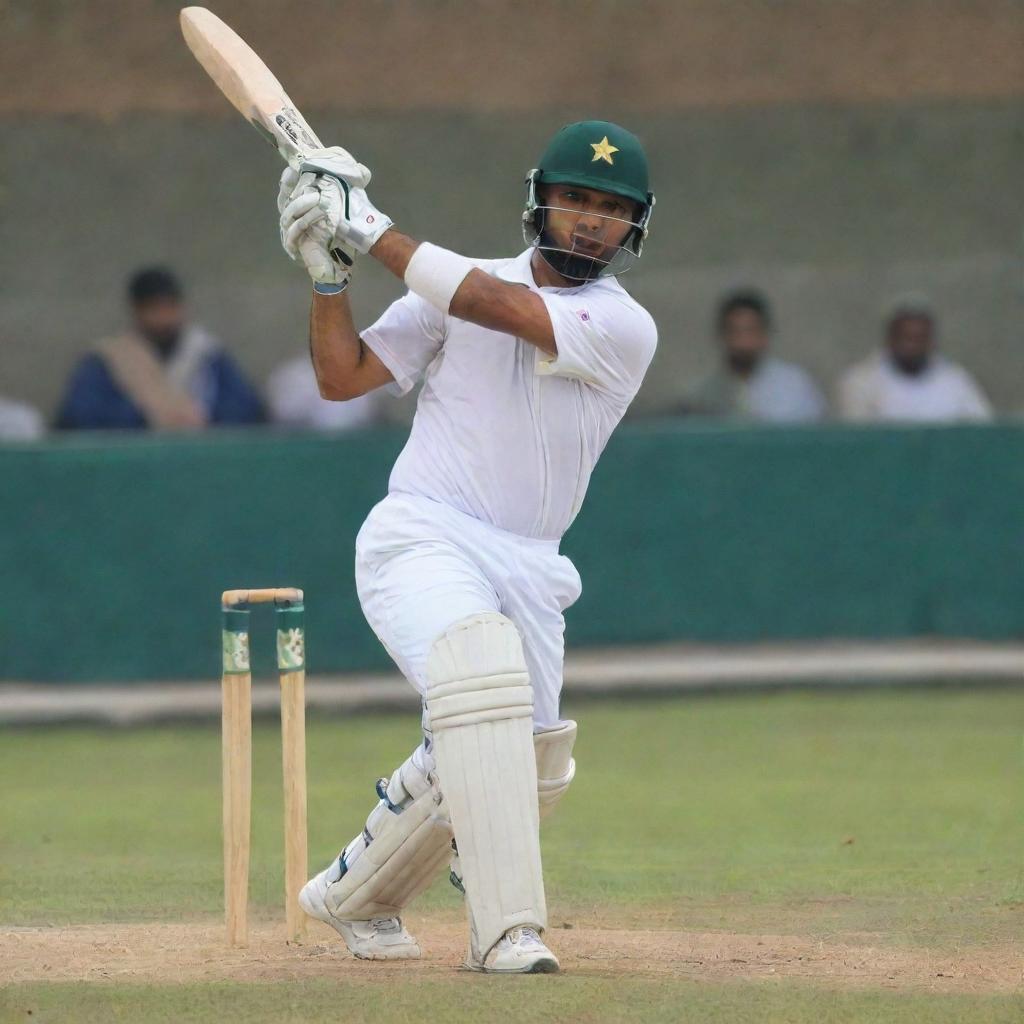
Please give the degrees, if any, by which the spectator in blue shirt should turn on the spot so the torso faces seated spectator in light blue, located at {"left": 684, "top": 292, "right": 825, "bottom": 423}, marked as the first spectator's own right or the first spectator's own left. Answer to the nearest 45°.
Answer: approximately 90° to the first spectator's own left

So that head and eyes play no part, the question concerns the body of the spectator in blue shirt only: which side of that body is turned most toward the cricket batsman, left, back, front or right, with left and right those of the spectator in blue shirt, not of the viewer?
front

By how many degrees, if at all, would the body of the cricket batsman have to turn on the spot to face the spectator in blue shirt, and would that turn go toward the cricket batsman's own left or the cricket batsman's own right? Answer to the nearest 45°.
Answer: approximately 180°

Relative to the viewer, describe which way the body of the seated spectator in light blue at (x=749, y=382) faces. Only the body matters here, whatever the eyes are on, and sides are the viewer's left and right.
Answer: facing the viewer

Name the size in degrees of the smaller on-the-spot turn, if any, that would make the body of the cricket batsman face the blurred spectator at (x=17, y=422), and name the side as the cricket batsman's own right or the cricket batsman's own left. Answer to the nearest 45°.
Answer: approximately 180°

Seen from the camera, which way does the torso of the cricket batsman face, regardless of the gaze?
toward the camera

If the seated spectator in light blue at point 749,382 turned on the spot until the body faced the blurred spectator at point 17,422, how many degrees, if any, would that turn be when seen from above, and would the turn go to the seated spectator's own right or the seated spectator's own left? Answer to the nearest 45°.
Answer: approximately 90° to the seated spectator's own right

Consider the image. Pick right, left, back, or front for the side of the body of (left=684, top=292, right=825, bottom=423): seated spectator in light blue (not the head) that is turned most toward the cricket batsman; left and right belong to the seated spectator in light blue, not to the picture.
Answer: front

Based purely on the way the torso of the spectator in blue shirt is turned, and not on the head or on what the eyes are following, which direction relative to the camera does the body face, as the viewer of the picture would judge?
toward the camera

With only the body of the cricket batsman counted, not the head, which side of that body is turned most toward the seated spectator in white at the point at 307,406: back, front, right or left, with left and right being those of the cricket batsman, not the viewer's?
back

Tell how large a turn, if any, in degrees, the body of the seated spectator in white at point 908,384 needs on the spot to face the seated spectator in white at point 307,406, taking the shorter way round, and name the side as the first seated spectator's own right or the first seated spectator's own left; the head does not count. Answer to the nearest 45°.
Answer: approximately 90° to the first seated spectator's own right

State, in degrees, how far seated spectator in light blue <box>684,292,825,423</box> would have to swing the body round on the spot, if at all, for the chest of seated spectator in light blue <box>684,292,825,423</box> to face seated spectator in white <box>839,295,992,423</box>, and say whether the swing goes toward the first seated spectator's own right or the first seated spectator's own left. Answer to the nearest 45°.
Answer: approximately 90° to the first seated spectator's own left
